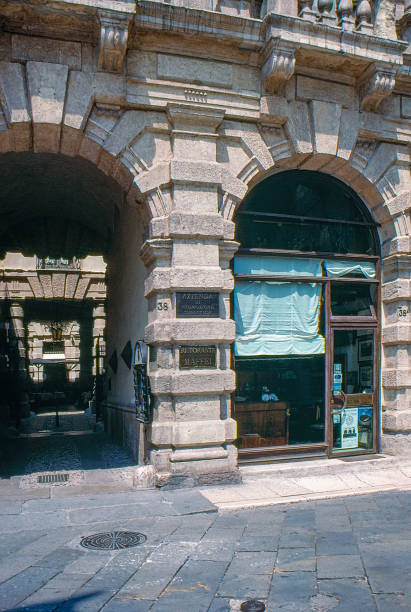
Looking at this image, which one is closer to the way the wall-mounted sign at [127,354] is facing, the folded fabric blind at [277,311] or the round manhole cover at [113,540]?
the round manhole cover

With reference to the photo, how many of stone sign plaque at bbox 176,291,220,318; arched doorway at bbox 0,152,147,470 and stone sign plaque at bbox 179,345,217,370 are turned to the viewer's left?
0

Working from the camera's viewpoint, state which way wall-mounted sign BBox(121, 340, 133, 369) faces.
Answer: facing to the left of the viewer

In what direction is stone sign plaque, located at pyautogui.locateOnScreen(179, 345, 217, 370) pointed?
toward the camera

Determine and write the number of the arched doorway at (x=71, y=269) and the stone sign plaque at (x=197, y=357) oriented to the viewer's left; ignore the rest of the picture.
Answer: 0

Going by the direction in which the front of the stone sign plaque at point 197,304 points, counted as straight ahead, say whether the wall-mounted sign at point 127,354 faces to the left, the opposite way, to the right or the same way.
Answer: to the right

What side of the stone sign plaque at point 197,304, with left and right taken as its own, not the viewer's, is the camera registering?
front

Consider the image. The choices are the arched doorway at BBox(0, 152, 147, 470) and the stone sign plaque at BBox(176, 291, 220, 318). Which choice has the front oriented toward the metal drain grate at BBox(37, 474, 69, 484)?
the arched doorway

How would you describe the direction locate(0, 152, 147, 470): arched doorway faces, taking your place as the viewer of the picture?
facing the viewer

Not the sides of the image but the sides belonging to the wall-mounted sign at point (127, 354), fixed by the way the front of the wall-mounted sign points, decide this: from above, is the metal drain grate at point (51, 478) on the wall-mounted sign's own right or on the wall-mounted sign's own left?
on the wall-mounted sign's own left

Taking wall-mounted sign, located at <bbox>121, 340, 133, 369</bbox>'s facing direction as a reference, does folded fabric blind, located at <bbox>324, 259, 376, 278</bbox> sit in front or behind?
behind

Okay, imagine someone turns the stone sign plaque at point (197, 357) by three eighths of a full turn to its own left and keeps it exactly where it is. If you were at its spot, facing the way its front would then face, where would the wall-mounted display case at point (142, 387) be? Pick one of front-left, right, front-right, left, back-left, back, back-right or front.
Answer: left
